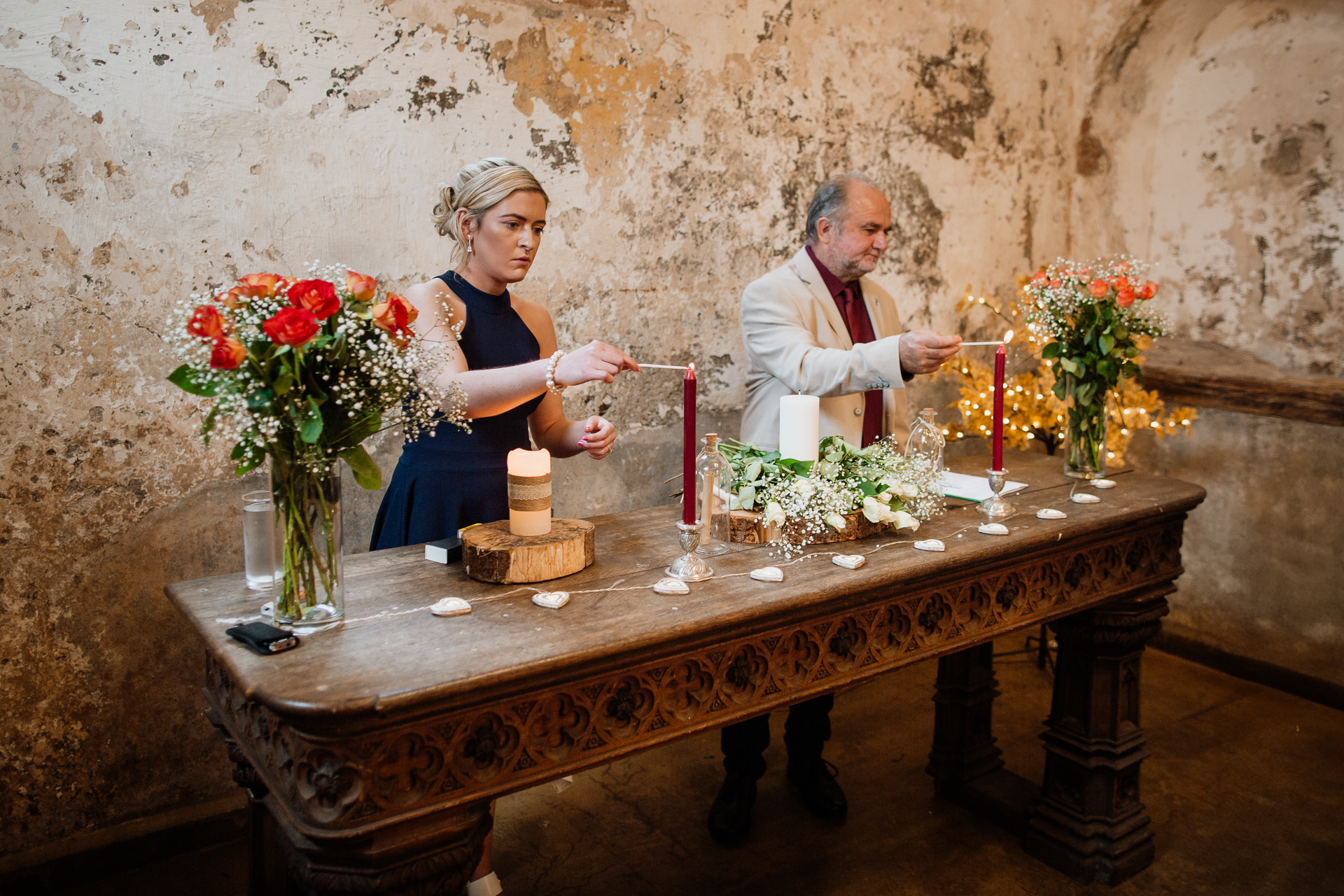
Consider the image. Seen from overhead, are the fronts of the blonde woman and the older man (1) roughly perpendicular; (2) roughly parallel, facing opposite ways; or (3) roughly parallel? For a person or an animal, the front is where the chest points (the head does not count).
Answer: roughly parallel

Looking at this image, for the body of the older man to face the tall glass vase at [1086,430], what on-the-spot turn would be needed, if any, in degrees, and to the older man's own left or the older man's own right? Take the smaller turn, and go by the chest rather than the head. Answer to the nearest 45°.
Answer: approximately 45° to the older man's own left

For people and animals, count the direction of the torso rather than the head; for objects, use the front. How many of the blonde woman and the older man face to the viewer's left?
0

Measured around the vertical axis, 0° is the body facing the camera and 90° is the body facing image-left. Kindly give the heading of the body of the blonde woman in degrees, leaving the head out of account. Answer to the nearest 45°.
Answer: approximately 315°

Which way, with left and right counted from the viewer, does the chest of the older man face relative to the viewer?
facing the viewer and to the right of the viewer

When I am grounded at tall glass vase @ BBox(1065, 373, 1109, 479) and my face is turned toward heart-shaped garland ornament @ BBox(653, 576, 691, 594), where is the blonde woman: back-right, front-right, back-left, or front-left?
front-right

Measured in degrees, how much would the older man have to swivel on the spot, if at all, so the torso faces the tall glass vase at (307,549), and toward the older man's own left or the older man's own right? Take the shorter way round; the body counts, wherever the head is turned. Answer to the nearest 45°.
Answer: approximately 90° to the older man's own right

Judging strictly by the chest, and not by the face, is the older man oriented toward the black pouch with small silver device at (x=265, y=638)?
no

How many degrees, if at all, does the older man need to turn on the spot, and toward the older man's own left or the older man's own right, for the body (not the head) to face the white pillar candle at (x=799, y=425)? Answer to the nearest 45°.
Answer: approximately 45° to the older man's own right

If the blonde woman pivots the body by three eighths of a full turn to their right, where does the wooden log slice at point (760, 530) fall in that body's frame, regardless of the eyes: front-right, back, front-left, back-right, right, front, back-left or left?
back-left

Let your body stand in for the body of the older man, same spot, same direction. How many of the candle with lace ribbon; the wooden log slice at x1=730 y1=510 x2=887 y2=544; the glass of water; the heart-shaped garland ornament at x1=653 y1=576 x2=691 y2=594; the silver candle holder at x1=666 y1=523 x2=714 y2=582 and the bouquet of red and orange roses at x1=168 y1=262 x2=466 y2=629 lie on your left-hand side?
0

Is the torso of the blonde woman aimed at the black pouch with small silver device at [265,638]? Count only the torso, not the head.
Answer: no

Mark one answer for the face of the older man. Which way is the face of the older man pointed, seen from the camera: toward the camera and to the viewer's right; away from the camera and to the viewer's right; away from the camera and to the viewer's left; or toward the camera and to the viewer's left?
toward the camera and to the viewer's right

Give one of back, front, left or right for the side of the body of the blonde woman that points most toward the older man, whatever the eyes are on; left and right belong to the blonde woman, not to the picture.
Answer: left

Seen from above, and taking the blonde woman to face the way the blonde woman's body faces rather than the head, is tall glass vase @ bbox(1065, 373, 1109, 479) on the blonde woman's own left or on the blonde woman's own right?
on the blonde woman's own left

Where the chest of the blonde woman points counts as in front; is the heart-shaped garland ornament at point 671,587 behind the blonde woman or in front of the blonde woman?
in front

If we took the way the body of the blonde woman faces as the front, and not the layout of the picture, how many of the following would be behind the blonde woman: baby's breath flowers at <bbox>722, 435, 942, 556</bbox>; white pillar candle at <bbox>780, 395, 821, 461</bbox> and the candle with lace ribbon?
0
